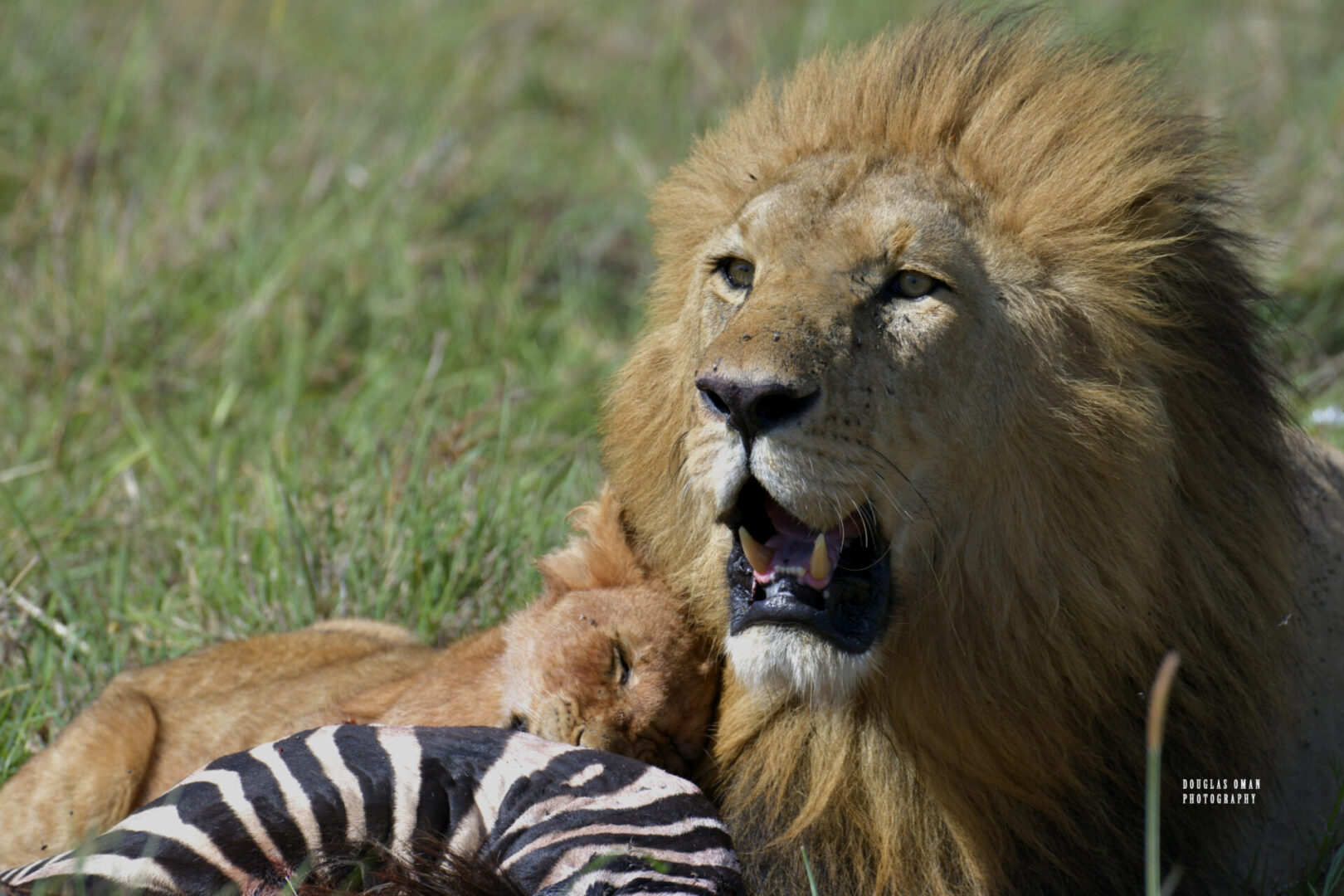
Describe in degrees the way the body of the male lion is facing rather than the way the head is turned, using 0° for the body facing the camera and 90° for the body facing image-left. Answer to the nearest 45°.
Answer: approximately 45°

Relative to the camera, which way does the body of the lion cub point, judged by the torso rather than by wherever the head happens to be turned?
to the viewer's right

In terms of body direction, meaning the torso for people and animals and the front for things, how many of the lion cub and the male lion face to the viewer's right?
1

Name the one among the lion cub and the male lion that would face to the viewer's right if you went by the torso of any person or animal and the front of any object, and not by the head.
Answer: the lion cub

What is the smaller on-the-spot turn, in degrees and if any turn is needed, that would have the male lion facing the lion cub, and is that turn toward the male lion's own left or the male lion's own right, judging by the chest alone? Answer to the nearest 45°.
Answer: approximately 45° to the male lion's own right

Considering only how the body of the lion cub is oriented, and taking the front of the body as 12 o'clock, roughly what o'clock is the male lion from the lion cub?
The male lion is roughly at 1 o'clock from the lion cub.

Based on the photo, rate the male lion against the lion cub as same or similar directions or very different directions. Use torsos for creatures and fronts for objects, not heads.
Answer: very different directions
